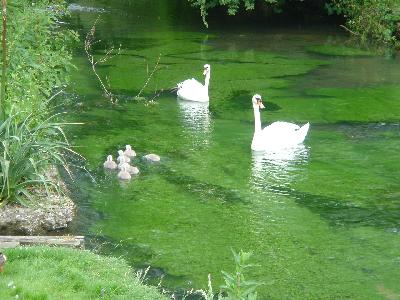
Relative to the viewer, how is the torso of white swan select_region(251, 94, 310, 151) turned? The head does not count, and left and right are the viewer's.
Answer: facing to the left of the viewer

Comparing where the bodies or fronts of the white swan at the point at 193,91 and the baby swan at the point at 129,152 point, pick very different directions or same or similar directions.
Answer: very different directions

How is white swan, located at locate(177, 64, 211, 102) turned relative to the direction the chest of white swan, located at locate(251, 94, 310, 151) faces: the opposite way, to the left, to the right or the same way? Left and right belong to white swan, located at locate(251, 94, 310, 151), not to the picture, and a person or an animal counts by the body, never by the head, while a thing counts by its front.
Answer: the opposite way

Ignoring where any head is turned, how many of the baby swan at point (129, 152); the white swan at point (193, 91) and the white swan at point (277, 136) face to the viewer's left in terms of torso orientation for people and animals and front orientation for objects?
2

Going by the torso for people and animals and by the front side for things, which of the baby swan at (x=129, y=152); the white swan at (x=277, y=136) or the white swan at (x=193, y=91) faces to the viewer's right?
the white swan at (x=193, y=91)

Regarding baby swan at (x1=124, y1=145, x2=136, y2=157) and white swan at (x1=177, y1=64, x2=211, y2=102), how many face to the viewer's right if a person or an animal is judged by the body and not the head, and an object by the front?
1

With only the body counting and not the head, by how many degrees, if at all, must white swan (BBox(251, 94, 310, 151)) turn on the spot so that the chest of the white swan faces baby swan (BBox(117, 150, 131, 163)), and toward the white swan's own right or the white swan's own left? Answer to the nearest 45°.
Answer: approximately 45° to the white swan's own left

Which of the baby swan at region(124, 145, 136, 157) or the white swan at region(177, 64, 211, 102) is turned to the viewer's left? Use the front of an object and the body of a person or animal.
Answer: the baby swan

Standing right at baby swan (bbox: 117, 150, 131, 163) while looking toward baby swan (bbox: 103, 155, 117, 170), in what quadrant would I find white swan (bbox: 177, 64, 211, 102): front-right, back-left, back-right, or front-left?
back-right

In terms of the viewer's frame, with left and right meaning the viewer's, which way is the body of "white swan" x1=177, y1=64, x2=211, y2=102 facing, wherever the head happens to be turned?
facing to the right of the viewer

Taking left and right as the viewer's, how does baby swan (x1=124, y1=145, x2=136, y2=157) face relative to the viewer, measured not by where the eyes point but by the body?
facing to the left of the viewer
